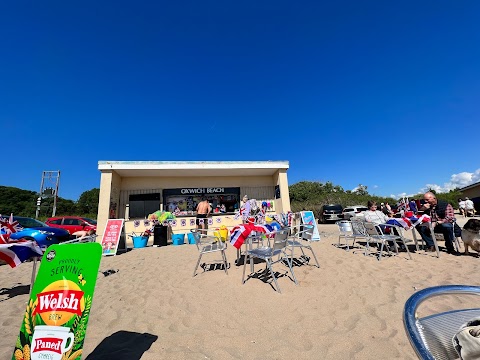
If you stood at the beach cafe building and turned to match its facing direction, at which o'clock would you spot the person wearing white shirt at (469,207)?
The person wearing white shirt is roughly at 9 o'clock from the beach cafe building.

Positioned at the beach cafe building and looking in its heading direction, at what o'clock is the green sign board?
The green sign board is roughly at 12 o'clock from the beach cafe building.

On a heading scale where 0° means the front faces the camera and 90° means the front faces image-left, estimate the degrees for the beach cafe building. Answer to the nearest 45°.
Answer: approximately 0°

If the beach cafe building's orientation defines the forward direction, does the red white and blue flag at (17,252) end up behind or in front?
in front

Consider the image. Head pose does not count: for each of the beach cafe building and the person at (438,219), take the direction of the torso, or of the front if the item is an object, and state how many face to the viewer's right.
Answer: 0

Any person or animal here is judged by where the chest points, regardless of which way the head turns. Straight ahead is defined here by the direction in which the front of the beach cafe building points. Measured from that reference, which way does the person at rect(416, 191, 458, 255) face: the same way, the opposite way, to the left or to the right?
to the right

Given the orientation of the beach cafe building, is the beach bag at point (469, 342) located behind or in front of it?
in front

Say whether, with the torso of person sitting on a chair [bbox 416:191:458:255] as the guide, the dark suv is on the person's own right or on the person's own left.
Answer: on the person's own right

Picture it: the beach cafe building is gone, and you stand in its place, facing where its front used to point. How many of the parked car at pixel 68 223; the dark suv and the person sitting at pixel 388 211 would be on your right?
1

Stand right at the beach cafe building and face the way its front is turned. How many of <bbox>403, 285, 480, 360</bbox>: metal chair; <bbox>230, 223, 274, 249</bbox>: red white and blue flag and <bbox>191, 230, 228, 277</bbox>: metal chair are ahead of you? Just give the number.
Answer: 3

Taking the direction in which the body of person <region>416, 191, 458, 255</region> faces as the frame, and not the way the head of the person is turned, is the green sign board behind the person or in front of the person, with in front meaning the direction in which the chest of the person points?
in front

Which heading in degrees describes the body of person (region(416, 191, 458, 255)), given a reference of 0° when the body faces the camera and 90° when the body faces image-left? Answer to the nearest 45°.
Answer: approximately 45°
